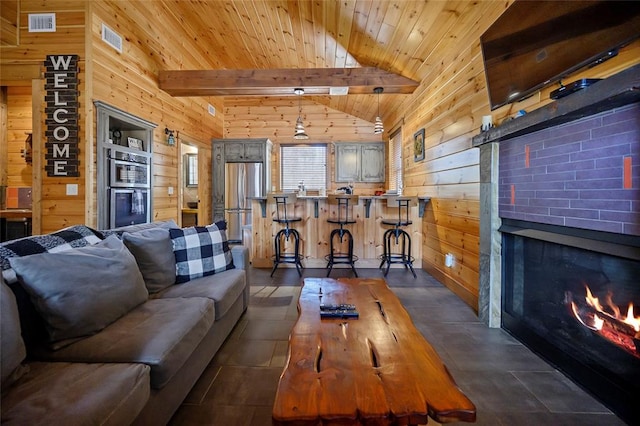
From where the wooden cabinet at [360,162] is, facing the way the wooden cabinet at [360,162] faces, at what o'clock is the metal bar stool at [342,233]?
The metal bar stool is roughly at 12 o'clock from the wooden cabinet.

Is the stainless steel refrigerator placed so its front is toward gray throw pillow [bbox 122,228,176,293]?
yes

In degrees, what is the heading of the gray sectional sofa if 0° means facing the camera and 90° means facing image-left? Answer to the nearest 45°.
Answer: approximately 315°

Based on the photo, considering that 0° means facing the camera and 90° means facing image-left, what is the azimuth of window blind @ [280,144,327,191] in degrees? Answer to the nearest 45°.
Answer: approximately 0°
